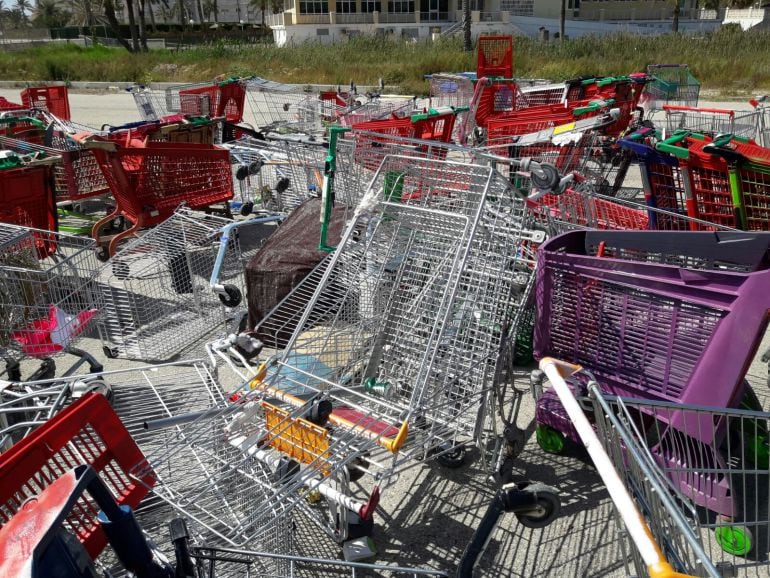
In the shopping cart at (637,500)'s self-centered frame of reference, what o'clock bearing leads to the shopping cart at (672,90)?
the shopping cart at (672,90) is roughly at 9 o'clock from the shopping cart at (637,500).

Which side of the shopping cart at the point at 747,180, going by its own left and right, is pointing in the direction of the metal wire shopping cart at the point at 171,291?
back

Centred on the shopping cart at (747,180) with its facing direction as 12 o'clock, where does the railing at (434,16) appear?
The railing is roughly at 8 o'clock from the shopping cart.

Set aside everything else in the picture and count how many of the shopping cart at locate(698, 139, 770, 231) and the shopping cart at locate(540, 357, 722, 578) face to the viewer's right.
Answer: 2

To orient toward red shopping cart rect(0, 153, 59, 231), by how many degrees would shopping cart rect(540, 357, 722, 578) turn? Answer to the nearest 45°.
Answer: approximately 135° to its left

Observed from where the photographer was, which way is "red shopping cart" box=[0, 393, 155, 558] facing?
facing away from the viewer and to the right of the viewer

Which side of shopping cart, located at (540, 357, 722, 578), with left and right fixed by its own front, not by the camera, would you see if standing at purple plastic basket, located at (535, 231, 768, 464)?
left

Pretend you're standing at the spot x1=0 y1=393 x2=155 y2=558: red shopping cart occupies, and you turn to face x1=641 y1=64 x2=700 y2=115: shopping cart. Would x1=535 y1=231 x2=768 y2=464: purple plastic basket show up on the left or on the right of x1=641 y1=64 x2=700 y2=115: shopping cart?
right

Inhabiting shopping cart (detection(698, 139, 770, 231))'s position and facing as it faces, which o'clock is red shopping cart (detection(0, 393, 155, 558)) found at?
The red shopping cart is roughly at 4 o'clock from the shopping cart.

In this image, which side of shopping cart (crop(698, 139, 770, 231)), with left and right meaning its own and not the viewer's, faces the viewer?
right

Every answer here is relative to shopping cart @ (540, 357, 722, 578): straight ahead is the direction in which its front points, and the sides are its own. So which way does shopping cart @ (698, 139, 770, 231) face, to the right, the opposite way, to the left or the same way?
the same way

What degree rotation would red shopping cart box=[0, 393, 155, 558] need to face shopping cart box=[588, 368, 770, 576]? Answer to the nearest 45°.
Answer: approximately 45° to its right

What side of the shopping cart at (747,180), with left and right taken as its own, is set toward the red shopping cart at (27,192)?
back

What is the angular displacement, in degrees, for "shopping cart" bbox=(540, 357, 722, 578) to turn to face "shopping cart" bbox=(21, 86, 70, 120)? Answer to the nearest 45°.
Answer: approximately 135° to its left

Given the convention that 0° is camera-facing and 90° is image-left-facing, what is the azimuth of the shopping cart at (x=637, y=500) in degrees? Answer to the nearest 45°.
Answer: approximately 270°

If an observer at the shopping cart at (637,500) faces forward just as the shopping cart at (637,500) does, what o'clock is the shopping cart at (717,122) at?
the shopping cart at (717,122) is roughly at 9 o'clock from the shopping cart at (637,500).
